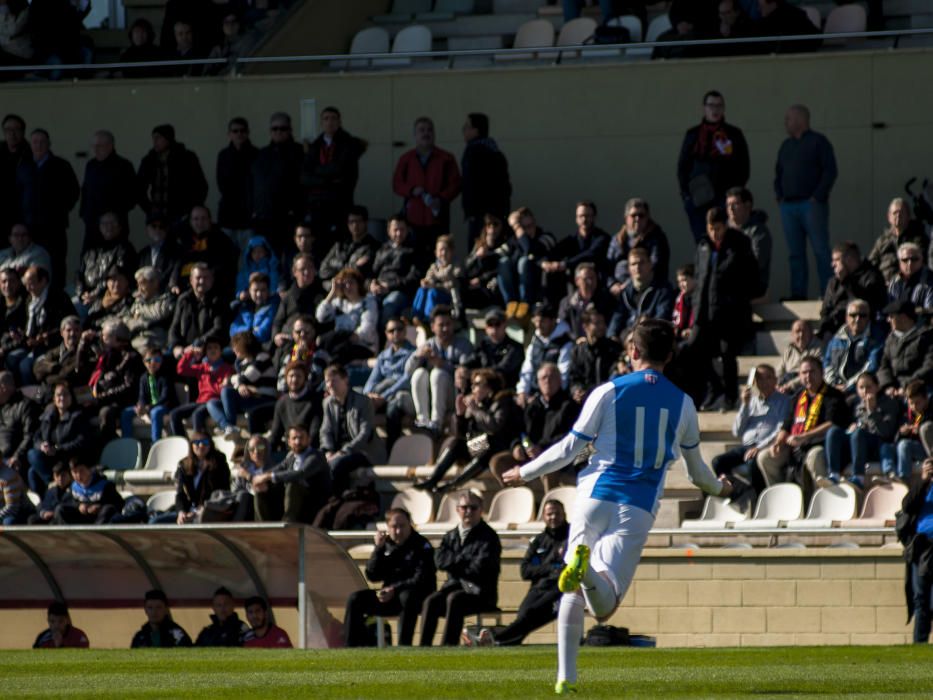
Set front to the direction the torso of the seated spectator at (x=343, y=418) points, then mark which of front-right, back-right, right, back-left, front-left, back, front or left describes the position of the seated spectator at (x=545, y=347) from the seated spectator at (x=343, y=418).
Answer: back-left

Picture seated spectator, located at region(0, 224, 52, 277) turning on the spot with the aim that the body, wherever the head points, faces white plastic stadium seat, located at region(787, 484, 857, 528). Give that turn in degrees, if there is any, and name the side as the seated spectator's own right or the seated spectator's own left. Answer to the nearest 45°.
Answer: approximately 45° to the seated spectator's own left

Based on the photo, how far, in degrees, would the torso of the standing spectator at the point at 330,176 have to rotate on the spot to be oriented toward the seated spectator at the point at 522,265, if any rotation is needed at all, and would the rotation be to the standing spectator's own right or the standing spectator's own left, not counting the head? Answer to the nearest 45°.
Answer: approximately 45° to the standing spectator's own left

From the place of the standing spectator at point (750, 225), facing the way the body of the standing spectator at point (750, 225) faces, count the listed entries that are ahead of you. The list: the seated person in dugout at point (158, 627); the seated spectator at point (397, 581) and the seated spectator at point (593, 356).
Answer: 3

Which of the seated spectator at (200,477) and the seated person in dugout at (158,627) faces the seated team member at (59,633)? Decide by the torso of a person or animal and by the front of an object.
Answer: the seated spectator at (200,477)

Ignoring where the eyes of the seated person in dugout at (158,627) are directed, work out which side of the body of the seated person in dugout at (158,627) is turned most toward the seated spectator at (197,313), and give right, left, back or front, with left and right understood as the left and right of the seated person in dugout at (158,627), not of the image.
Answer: back

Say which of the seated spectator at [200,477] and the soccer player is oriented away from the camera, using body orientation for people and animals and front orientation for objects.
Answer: the soccer player
